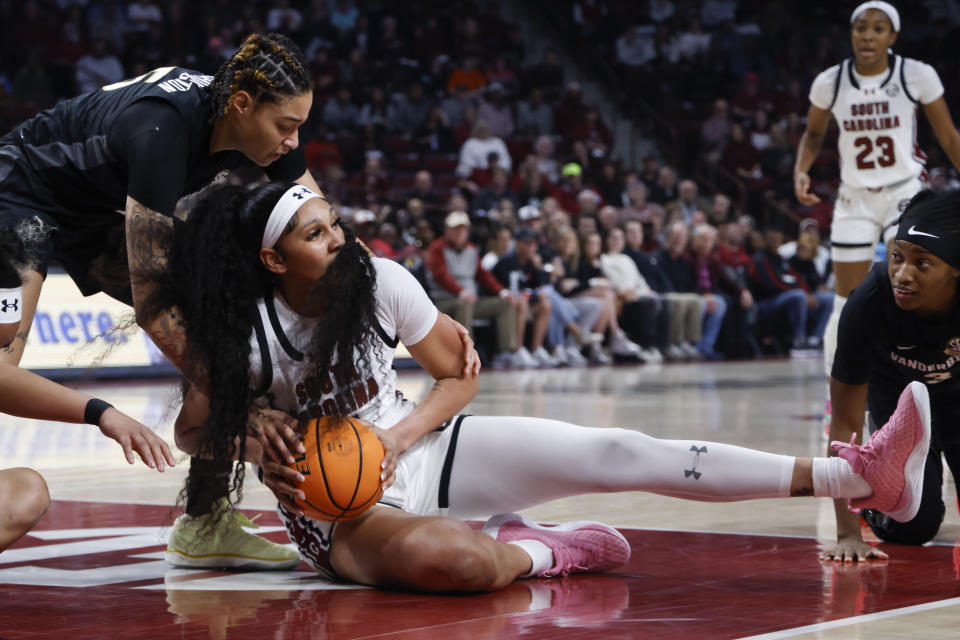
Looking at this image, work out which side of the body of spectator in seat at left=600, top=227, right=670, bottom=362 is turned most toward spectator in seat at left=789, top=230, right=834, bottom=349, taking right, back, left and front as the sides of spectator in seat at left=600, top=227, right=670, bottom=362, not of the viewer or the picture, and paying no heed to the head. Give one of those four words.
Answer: left

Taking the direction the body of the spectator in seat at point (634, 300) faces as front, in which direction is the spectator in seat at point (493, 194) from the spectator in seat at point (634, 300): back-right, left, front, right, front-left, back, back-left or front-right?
back-right

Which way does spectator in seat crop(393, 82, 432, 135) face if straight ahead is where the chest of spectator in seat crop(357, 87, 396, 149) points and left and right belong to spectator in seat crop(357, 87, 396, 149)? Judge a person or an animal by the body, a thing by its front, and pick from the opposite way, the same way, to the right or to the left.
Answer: the same way

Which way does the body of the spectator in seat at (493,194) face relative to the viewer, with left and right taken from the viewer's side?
facing the viewer

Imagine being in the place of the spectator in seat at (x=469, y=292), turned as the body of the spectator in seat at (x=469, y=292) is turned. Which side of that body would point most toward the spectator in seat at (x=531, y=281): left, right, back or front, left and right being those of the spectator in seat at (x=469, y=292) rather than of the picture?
left

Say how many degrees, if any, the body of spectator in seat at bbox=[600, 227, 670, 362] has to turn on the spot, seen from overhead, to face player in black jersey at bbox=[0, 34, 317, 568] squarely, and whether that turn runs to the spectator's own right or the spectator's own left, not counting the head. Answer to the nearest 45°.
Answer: approximately 45° to the spectator's own right

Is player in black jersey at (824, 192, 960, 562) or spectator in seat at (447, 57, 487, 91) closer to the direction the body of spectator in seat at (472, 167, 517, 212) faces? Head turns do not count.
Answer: the player in black jersey

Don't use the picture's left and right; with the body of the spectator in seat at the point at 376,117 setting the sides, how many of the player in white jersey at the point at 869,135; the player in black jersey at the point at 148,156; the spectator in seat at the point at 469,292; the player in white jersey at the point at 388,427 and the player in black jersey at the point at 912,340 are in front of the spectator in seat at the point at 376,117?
5

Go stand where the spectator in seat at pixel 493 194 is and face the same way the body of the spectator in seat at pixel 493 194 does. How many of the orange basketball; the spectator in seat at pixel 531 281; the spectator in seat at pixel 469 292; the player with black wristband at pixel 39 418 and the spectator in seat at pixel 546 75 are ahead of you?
4

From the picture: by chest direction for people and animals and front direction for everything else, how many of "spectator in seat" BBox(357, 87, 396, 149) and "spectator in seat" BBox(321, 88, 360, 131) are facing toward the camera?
2

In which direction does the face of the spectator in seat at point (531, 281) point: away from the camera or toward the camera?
toward the camera

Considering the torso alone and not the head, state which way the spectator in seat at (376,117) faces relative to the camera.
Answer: toward the camera

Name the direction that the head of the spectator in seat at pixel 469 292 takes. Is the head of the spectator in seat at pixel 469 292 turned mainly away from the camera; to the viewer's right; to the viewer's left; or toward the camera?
toward the camera

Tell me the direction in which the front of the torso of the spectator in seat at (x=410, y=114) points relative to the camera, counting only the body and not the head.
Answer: toward the camera

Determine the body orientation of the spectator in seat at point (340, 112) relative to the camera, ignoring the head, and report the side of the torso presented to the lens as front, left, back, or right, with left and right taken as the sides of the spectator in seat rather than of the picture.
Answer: front

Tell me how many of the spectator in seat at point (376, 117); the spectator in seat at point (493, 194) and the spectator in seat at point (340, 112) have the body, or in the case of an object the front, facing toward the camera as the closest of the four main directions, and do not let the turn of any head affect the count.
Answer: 3

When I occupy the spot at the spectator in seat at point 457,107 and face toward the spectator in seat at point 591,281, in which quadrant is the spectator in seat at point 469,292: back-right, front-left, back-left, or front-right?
front-right
